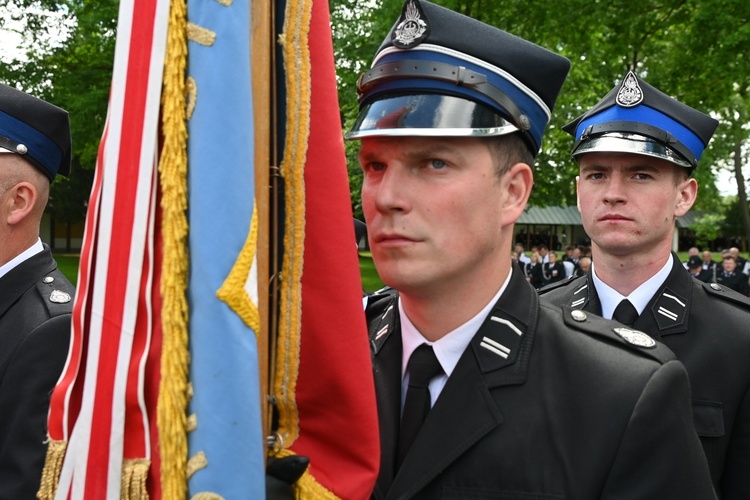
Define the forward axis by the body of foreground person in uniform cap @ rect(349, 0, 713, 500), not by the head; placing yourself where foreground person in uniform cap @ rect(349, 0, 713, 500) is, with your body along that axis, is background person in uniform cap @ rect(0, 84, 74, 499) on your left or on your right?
on your right

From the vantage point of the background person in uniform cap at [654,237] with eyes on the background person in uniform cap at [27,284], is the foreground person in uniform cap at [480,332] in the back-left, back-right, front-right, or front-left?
front-left

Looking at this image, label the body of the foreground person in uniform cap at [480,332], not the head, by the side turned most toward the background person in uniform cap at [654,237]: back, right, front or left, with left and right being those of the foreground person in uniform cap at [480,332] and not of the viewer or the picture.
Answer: back

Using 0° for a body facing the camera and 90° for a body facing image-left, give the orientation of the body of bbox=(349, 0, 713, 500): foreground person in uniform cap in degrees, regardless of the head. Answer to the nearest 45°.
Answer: approximately 45°

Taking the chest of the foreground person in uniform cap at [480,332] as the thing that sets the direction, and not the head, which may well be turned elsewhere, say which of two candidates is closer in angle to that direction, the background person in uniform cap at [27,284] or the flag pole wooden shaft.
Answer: the flag pole wooden shaft

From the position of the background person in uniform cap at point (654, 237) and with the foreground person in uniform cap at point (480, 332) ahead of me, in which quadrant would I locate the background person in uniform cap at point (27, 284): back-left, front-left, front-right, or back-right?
front-right

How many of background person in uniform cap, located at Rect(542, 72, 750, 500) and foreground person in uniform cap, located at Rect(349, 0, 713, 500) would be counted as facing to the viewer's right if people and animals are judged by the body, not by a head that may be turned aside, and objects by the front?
0

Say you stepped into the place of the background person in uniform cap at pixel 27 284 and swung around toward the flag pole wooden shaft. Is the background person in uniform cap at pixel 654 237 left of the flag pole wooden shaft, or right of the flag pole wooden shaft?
left
